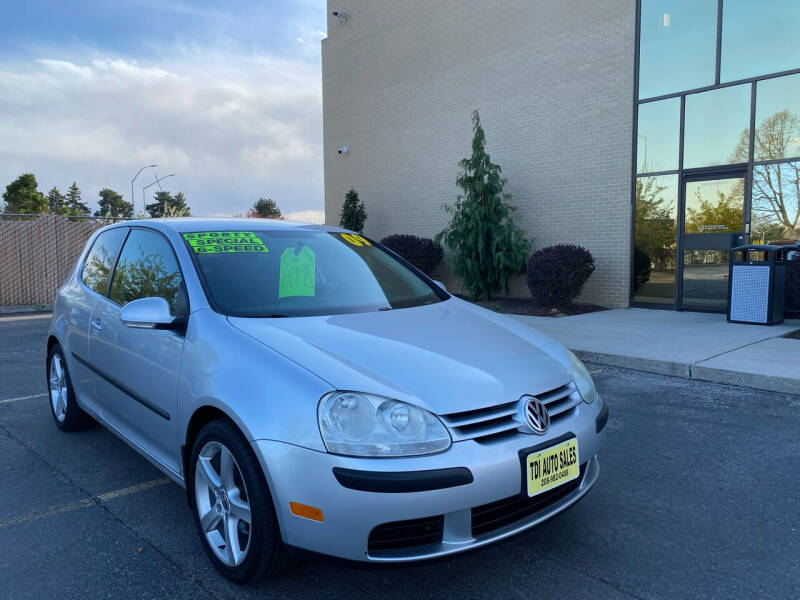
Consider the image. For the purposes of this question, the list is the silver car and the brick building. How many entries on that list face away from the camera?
0

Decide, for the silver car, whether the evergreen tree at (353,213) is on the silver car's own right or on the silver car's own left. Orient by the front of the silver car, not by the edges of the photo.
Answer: on the silver car's own left

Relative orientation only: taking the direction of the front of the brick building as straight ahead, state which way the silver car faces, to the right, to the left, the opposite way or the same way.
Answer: to the left

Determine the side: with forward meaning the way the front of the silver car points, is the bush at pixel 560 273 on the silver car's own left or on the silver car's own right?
on the silver car's own left

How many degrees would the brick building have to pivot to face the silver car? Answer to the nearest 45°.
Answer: approximately 45° to its left

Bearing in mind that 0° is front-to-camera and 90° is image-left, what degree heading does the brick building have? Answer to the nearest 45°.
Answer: approximately 45°

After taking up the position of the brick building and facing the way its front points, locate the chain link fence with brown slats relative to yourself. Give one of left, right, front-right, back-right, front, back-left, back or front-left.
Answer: front-right

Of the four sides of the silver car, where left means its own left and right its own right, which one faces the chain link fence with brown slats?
back

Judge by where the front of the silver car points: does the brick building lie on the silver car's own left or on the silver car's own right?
on the silver car's own left

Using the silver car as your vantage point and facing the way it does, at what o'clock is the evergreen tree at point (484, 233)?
The evergreen tree is roughly at 8 o'clock from the silver car.

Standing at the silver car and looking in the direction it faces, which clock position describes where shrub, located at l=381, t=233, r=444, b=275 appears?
The shrub is roughly at 8 o'clock from the silver car.
